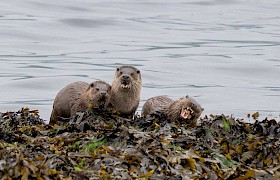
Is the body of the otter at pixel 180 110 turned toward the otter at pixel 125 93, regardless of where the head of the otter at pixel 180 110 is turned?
no

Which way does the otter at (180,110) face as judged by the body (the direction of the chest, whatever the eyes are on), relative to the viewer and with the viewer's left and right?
facing the viewer and to the right of the viewer

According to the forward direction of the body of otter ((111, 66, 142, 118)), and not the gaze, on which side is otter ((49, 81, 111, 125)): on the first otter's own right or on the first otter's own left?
on the first otter's own right

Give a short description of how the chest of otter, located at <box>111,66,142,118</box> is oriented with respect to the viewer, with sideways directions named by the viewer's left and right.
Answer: facing the viewer

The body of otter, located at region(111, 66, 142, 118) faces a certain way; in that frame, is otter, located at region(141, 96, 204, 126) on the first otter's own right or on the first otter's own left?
on the first otter's own left

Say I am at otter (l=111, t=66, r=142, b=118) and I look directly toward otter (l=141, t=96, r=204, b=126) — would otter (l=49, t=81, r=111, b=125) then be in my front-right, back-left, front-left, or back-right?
back-right

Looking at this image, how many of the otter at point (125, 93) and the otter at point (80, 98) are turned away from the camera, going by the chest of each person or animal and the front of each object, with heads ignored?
0

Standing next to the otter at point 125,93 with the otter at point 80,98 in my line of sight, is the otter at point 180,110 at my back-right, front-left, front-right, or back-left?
back-left

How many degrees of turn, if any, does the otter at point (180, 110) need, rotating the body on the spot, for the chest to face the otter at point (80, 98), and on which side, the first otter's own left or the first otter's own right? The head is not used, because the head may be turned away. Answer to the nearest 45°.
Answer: approximately 135° to the first otter's own right

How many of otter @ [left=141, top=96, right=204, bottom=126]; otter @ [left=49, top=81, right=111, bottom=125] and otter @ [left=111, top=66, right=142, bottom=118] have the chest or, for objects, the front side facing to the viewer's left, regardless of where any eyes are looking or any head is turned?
0

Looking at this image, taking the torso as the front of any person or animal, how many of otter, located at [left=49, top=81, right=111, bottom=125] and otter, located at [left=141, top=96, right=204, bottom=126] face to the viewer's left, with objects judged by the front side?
0
